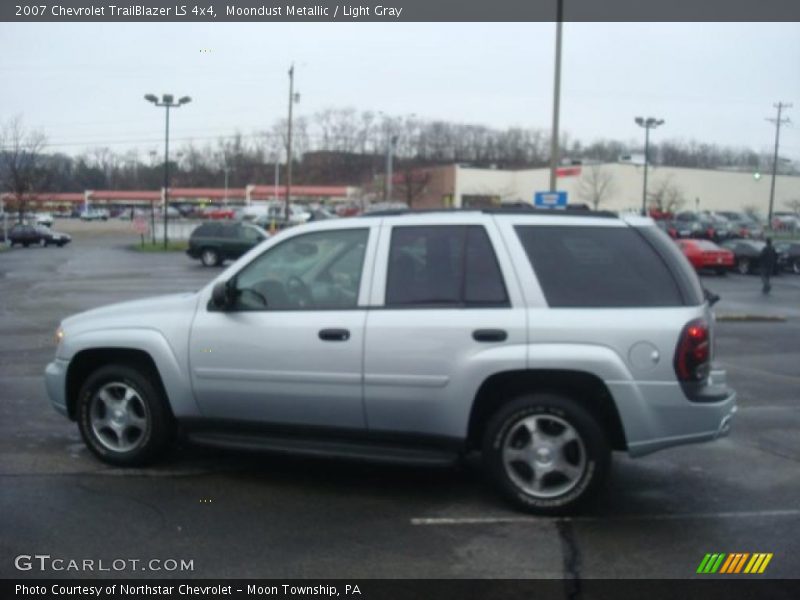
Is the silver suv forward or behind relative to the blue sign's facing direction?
forward

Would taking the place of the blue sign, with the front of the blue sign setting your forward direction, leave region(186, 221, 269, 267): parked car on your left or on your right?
on your right

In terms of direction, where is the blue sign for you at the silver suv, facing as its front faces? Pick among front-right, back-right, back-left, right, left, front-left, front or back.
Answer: right

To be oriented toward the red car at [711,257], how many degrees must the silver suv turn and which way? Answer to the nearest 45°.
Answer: approximately 90° to its right

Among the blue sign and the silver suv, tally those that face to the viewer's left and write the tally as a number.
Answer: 1

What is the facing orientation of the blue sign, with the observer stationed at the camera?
facing the viewer

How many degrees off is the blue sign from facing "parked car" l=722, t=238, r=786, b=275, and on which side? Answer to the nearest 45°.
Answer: approximately 135° to its left

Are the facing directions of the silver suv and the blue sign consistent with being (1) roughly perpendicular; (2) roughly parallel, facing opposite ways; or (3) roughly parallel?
roughly perpendicular

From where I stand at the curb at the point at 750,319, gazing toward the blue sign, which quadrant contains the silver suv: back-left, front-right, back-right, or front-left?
back-left

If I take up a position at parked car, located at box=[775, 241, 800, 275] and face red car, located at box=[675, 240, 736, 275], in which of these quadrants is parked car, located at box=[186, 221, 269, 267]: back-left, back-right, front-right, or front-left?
front-right

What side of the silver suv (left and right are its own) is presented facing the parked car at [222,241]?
right

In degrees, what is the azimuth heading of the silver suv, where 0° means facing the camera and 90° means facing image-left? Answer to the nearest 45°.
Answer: approximately 90°
